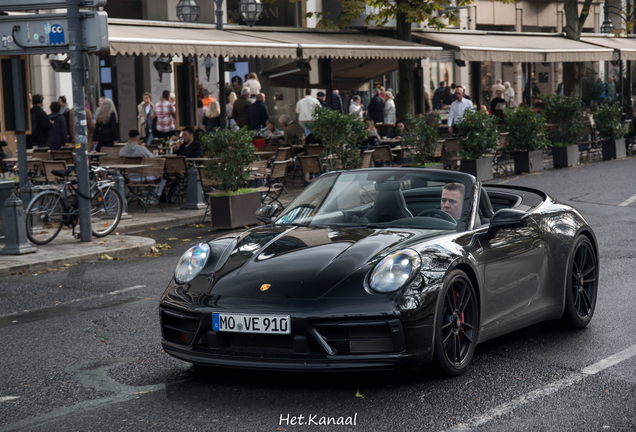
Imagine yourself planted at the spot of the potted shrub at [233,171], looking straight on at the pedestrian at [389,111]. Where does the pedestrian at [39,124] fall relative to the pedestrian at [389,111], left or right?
left

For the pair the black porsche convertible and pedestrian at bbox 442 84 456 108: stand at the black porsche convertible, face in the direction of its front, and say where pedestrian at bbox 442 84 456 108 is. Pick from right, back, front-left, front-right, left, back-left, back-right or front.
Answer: back-right

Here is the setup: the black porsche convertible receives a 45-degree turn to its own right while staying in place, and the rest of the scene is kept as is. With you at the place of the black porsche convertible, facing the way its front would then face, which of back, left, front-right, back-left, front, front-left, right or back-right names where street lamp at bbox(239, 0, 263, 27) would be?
right

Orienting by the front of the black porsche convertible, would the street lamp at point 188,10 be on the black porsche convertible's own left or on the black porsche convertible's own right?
on the black porsche convertible's own right

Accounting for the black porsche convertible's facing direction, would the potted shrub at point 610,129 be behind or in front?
behind

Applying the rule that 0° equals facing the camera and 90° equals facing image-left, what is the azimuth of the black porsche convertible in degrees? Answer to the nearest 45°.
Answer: approximately 45°
